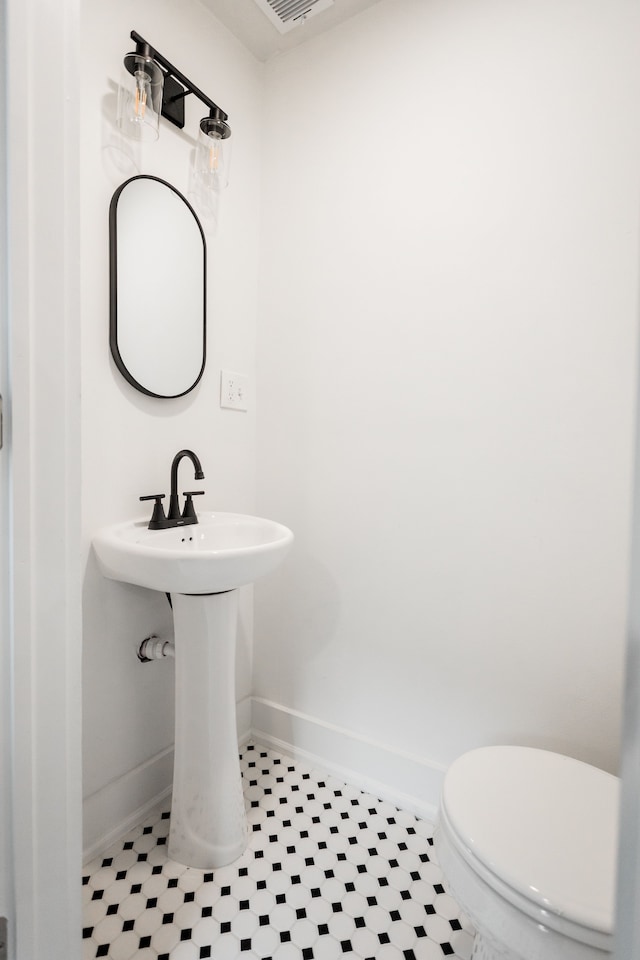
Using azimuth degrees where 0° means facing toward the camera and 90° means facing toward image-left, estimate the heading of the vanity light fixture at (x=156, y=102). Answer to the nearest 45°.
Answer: approximately 315°

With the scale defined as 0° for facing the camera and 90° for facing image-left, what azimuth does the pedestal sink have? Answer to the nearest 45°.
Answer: approximately 315°

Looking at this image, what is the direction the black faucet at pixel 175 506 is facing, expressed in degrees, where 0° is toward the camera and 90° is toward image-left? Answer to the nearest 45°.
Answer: approximately 315°
